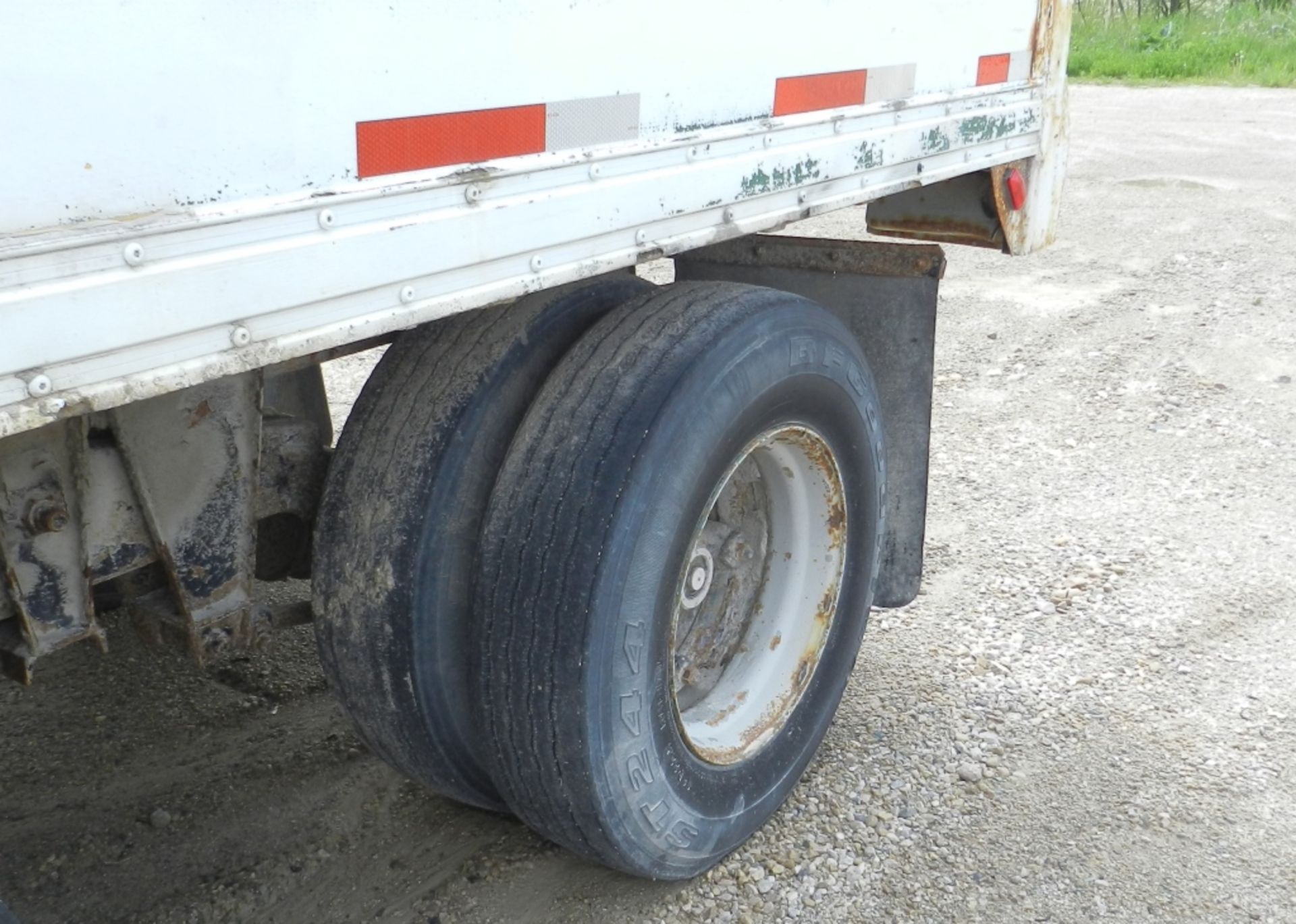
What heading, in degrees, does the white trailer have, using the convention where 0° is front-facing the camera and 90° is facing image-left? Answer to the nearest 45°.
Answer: approximately 45°
